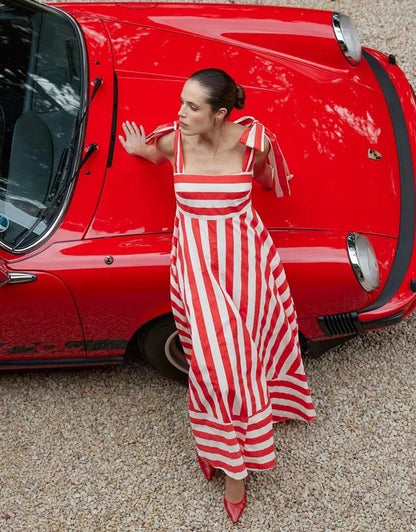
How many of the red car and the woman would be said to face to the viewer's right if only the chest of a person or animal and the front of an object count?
1

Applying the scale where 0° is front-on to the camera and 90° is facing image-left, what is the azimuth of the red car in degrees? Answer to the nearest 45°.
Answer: approximately 270°

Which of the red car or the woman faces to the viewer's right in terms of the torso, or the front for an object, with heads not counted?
the red car

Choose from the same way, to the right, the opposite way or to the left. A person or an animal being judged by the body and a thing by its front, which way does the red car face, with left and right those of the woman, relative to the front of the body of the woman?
to the left

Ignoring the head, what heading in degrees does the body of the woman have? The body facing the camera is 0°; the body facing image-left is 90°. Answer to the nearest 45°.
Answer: approximately 0°
